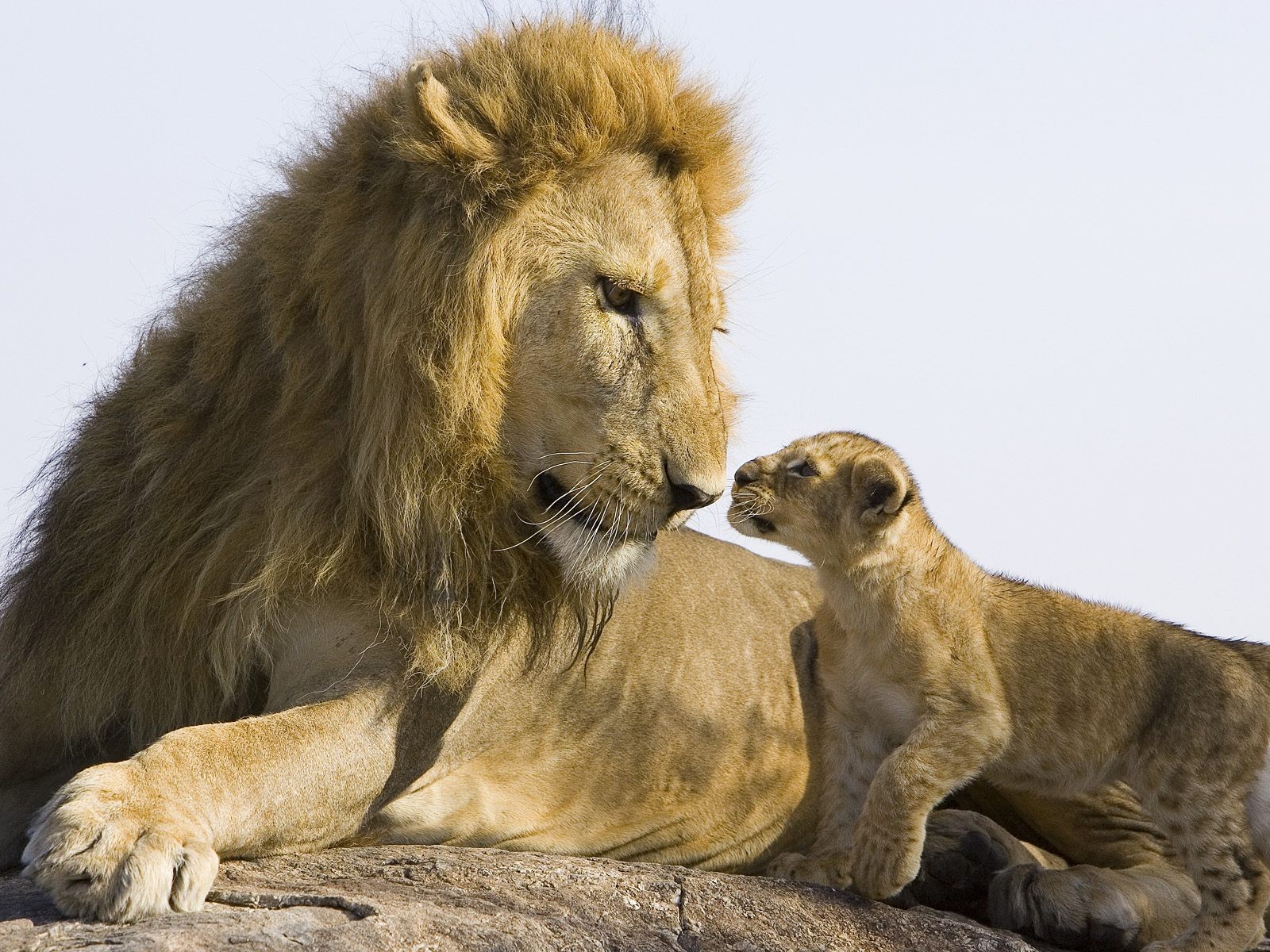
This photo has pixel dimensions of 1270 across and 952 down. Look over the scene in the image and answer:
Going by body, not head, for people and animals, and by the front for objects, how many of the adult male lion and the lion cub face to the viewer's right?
0

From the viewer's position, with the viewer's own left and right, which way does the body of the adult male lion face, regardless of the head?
facing the viewer and to the left of the viewer

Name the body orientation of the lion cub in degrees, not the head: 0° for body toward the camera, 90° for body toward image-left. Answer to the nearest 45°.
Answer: approximately 90°
